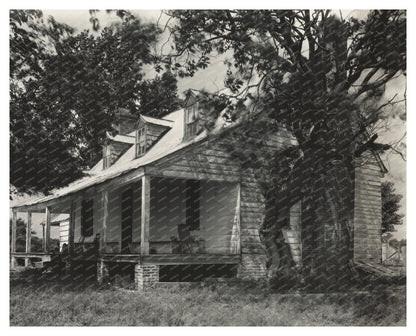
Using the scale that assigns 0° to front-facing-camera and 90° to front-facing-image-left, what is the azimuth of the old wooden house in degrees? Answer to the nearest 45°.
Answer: approximately 45°

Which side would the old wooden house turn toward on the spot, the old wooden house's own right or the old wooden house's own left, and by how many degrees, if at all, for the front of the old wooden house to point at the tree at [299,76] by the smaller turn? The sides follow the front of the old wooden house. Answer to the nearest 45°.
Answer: approximately 90° to the old wooden house's own left
